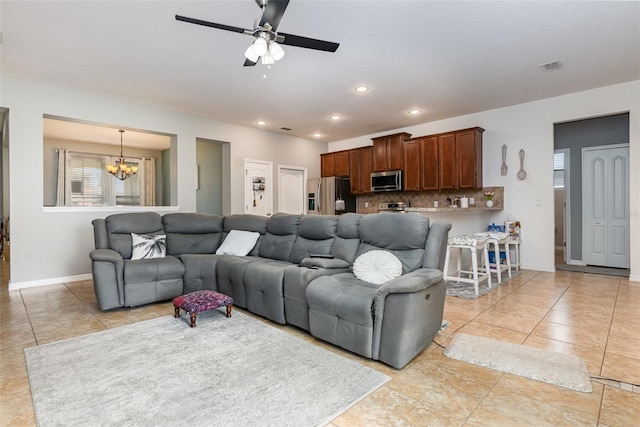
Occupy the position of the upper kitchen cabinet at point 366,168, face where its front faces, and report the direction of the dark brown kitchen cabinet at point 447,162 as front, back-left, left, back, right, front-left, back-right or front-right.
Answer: left

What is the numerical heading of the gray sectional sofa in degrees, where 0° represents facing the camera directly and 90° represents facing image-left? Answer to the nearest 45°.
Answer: approximately 45°

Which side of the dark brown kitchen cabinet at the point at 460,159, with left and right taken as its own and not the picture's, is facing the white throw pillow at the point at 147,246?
front

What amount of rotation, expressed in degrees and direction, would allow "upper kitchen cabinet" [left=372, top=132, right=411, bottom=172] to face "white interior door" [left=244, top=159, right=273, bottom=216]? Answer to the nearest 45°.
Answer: approximately 45° to its right

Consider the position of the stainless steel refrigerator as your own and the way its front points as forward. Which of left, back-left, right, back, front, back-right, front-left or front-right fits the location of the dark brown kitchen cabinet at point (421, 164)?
left

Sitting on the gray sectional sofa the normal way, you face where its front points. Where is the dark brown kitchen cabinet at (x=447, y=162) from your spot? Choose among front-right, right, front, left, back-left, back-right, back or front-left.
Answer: back

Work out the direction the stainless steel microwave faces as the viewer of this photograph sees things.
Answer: facing the viewer and to the left of the viewer

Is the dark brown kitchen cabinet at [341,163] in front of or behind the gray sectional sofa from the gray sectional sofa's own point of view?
behind

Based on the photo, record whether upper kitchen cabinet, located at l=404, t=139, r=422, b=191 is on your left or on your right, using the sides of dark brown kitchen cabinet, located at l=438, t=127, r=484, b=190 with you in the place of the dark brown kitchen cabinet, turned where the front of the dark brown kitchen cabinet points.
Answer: on your right

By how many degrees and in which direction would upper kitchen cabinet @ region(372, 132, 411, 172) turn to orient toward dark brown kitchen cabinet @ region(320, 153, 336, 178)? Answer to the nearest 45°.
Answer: approximately 90° to its right

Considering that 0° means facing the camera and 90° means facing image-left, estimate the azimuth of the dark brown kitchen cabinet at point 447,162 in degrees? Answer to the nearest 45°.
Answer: approximately 45°

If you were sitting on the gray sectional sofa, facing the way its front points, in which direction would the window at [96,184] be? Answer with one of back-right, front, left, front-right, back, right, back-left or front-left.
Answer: right

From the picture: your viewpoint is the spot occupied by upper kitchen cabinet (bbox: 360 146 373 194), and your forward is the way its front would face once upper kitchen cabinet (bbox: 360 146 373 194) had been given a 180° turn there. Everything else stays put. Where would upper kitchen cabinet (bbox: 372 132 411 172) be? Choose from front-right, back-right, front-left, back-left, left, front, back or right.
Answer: right

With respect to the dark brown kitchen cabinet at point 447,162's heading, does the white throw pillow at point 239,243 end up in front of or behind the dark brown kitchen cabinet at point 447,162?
in front

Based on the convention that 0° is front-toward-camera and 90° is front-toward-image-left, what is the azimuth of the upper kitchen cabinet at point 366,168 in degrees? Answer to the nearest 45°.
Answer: approximately 45°
